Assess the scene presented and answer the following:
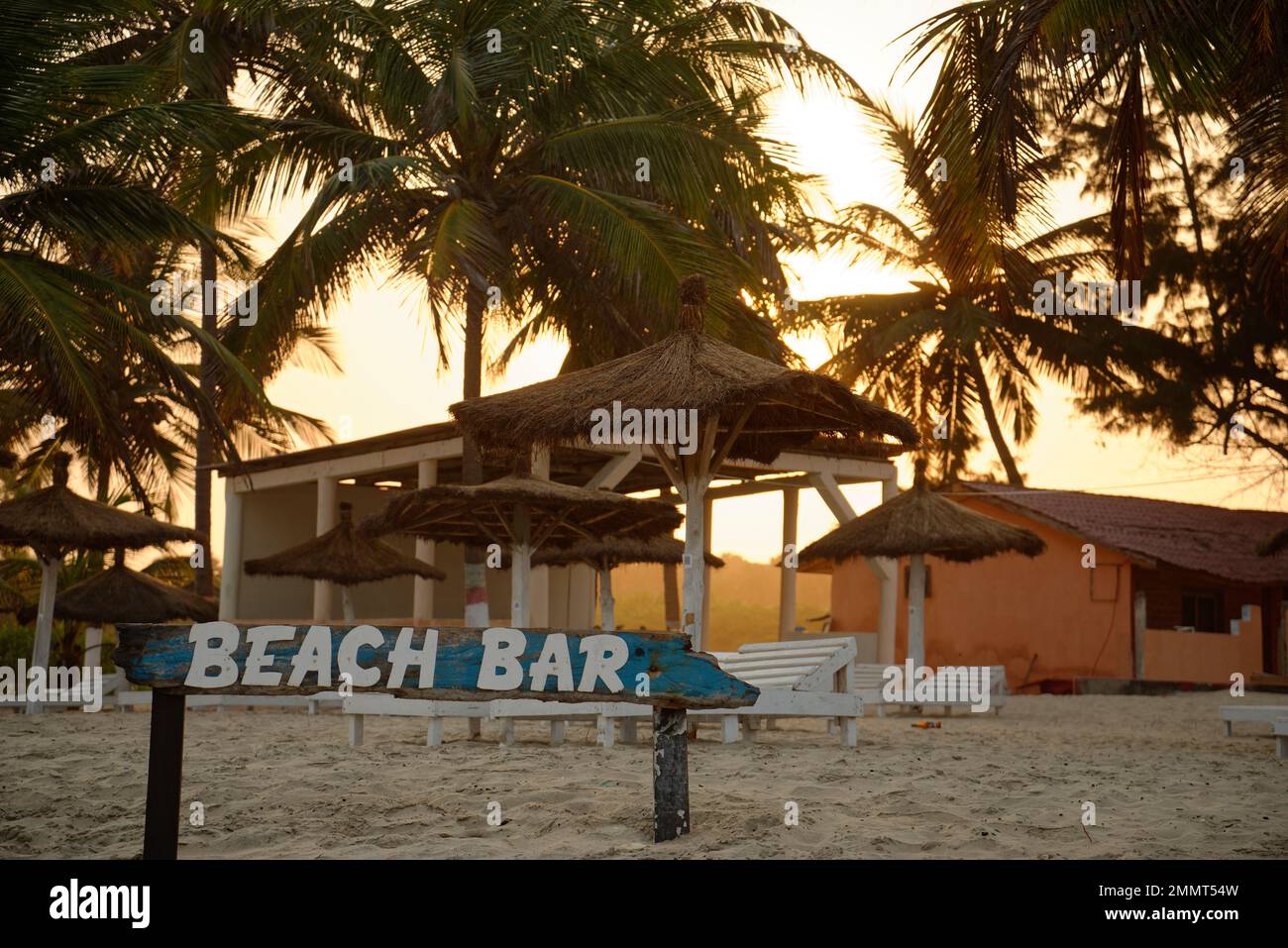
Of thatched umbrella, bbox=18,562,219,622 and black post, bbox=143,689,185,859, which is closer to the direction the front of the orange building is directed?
the black post

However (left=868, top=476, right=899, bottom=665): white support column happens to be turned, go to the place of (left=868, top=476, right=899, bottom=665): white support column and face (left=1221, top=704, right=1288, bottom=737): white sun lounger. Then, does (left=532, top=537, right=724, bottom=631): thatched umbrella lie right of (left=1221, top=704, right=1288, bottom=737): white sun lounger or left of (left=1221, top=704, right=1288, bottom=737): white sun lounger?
right

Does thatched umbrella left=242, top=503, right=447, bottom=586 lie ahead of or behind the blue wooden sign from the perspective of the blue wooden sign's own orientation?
behind

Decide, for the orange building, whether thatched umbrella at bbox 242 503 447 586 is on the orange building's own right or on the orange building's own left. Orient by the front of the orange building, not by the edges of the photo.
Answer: on the orange building's own right

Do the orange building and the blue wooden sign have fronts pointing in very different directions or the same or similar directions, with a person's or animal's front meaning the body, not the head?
same or similar directions

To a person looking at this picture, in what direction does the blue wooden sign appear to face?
facing the viewer

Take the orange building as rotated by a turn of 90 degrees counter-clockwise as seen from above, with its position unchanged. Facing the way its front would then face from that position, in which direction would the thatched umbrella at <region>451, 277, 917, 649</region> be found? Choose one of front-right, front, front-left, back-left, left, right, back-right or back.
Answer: back-right

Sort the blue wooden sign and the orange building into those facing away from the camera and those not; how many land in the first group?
0

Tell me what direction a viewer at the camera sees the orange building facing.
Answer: facing the viewer and to the right of the viewer

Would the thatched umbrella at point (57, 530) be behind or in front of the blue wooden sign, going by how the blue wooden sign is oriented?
behind

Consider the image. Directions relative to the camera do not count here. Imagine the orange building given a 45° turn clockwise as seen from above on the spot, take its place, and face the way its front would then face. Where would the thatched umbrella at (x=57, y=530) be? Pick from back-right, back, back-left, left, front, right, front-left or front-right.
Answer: front-right

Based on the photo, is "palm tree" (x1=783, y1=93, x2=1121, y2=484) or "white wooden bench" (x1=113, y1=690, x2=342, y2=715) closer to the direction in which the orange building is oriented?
the white wooden bench
